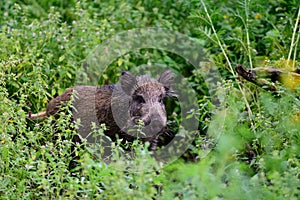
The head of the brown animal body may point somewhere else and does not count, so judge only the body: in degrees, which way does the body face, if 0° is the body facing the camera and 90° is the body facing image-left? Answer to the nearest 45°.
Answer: approximately 315°
